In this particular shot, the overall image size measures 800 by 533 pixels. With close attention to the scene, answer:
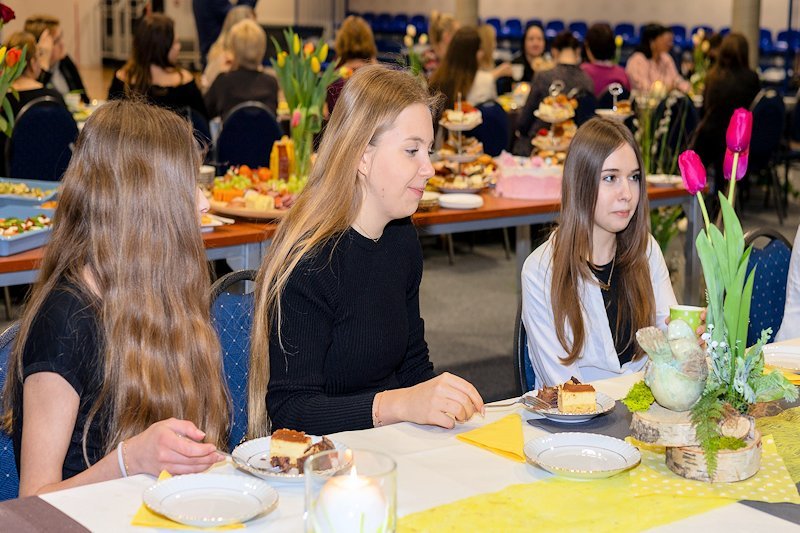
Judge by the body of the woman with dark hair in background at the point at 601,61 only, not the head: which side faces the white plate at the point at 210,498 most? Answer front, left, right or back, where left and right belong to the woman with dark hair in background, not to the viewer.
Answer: back

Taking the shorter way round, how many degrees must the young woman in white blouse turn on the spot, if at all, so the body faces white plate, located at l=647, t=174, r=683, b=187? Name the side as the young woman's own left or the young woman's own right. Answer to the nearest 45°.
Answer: approximately 135° to the young woman's own left

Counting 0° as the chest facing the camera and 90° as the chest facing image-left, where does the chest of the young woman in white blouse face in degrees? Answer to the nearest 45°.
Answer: approximately 315°

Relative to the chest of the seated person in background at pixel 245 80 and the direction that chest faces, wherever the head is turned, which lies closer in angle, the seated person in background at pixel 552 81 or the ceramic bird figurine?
the seated person in background

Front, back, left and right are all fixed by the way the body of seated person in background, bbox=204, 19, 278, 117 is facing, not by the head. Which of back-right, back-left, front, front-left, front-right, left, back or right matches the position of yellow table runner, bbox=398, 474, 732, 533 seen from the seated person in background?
back

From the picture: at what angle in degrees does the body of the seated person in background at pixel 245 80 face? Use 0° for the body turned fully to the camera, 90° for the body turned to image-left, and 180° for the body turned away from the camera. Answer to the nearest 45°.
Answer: approximately 180°

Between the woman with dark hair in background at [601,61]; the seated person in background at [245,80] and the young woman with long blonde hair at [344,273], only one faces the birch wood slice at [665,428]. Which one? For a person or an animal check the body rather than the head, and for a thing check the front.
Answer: the young woman with long blonde hair

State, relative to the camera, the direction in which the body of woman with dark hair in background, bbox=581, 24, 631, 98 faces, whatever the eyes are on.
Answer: away from the camera

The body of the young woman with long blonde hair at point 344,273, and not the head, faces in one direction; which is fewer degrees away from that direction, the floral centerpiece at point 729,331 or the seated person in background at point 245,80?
the floral centerpiece

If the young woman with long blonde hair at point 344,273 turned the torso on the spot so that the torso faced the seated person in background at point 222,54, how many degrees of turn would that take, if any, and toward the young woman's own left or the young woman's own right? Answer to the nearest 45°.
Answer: approximately 135° to the young woman's own left

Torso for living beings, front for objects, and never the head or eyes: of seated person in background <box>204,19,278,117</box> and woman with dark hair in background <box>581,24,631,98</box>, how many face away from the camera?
2

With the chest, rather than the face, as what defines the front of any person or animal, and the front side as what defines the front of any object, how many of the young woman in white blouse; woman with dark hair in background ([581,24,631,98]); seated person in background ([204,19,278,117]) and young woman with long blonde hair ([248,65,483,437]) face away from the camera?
2
